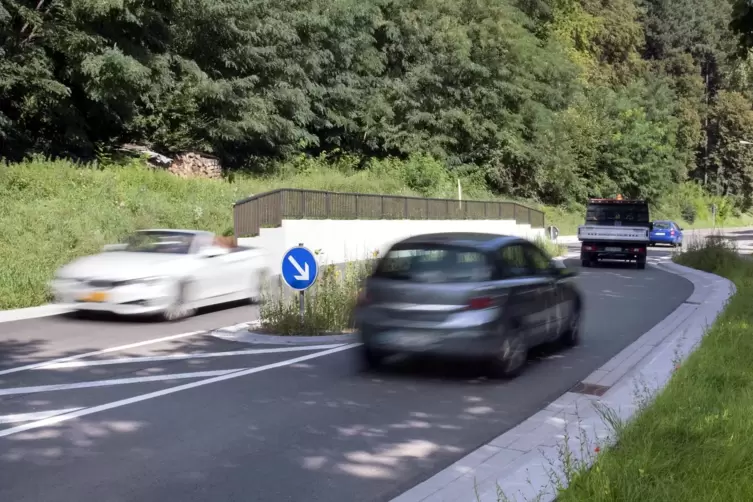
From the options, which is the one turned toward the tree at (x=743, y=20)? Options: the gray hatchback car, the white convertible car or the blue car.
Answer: the gray hatchback car

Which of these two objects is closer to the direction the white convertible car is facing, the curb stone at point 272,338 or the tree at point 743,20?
the curb stone

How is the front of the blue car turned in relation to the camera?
facing away from the viewer and to the right of the viewer

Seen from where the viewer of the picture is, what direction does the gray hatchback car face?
facing away from the viewer and to the right of the viewer

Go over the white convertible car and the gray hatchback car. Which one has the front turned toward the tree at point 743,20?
the gray hatchback car

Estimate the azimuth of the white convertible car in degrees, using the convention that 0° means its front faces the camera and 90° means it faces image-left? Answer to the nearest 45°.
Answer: approximately 45°

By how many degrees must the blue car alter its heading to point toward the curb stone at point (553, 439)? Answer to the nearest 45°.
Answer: approximately 135° to its right

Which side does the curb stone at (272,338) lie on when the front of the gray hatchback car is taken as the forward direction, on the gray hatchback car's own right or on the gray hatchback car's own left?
on the gray hatchback car's own left
